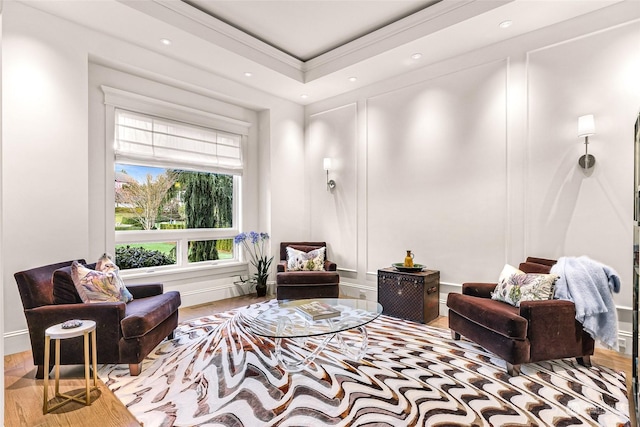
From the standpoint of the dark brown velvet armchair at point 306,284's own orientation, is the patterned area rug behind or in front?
in front

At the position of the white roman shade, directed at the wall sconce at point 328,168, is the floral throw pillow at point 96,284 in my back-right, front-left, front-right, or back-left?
back-right

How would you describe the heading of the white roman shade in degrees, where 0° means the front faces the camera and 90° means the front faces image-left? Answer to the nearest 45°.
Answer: approximately 315°

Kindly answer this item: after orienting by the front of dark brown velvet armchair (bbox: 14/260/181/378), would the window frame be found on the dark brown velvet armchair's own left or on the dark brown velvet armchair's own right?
on the dark brown velvet armchair's own left

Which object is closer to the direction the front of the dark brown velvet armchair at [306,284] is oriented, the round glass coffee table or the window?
the round glass coffee table

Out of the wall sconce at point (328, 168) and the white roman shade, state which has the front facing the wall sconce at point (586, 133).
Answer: the white roman shade

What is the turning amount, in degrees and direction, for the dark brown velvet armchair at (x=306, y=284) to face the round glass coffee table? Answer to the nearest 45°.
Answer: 0° — it already faces it

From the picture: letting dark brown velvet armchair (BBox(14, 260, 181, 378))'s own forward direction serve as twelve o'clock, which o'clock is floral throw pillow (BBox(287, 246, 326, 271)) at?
The floral throw pillow is roughly at 10 o'clock from the dark brown velvet armchair.

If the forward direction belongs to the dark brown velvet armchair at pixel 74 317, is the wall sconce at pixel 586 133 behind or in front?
in front

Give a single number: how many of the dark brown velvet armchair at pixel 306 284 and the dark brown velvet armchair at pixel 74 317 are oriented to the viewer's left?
0

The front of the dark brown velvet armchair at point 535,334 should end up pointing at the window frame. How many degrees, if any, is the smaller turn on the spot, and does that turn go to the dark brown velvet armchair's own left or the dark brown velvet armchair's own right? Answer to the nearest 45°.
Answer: approximately 45° to the dark brown velvet armchair's own right

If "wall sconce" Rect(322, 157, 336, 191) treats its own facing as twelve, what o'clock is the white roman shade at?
The white roman shade is roughly at 1 o'clock from the wall sconce.

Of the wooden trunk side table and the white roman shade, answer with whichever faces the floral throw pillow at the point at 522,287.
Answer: the white roman shade
